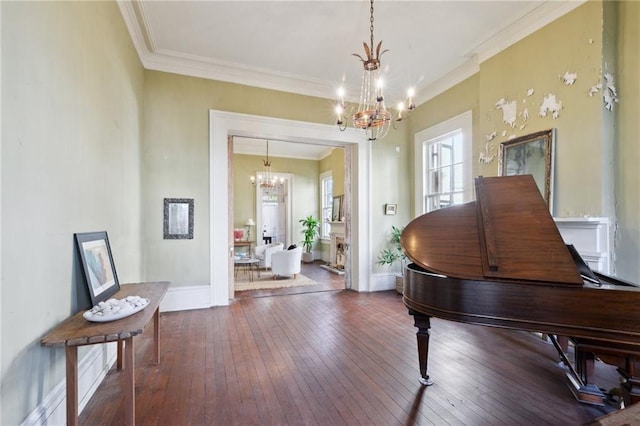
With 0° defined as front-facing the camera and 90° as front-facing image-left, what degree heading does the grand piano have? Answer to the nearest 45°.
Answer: approximately 270°

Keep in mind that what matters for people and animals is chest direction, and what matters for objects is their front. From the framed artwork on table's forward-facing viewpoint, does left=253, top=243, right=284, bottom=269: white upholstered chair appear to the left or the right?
on its left

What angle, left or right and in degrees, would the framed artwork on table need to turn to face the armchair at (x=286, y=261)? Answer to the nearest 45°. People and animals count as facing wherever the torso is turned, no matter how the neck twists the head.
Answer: approximately 90° to its left

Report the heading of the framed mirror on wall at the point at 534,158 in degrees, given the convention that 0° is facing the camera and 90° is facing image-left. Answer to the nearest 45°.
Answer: approximately 45°

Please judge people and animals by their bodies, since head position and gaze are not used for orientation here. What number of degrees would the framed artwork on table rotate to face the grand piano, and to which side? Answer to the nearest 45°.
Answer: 0° — it already faces it

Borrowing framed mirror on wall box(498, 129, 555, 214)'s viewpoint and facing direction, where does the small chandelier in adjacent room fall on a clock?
The small chandelier in adjacent room is roughly at 2 o'clock from the framed mirror on wall.

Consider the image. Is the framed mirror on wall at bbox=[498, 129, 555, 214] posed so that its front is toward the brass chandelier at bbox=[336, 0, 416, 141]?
yes
